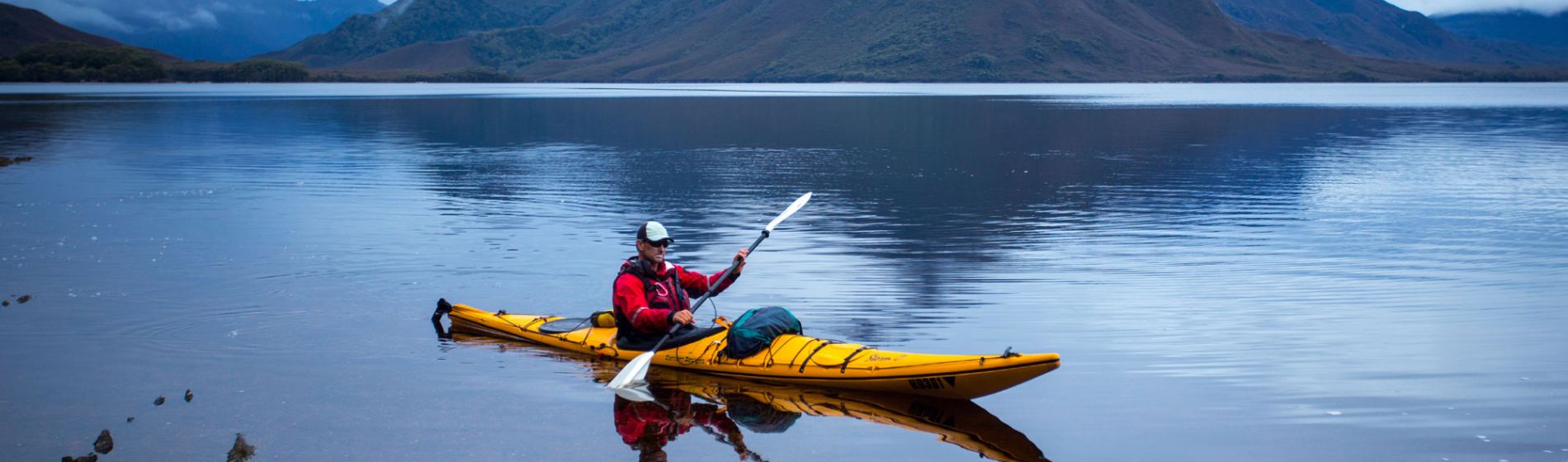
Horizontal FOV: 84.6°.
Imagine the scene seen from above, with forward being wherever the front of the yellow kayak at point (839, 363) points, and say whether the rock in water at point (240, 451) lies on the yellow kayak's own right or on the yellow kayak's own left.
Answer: on the yellow kayak's own right

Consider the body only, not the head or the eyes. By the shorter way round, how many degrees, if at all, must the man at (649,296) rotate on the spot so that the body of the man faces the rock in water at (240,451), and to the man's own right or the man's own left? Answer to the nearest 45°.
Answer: approximately 90° to the man's own right

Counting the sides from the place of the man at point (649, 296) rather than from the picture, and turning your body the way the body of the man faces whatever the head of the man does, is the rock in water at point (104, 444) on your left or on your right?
on your right

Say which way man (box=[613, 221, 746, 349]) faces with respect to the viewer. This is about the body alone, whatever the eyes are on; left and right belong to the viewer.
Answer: facing the viewer and to the right of the viewer

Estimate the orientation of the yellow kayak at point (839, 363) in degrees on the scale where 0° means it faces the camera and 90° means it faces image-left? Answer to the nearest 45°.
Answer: approximately 315°
